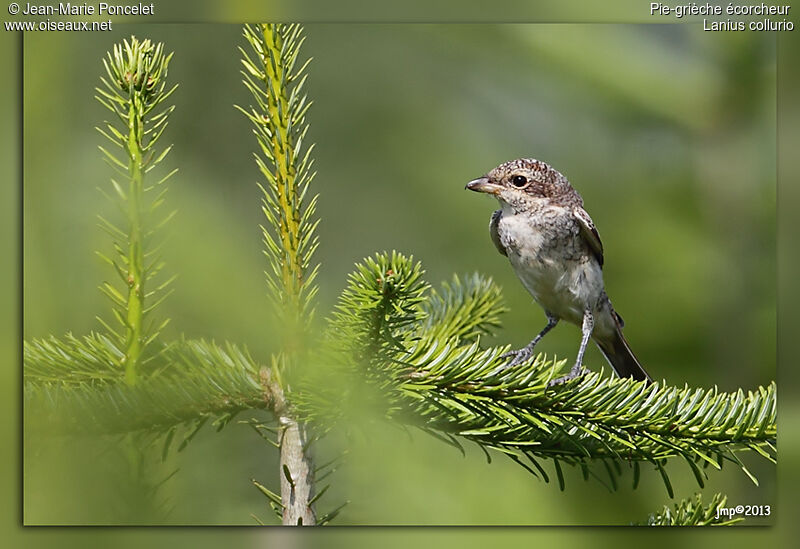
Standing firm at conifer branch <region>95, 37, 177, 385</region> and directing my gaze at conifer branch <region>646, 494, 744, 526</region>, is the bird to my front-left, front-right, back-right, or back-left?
front-left

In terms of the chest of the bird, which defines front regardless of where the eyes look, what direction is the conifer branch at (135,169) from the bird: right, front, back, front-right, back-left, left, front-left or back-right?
front

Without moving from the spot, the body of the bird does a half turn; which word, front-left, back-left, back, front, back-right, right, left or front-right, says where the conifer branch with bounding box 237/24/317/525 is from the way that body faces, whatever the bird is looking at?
back
